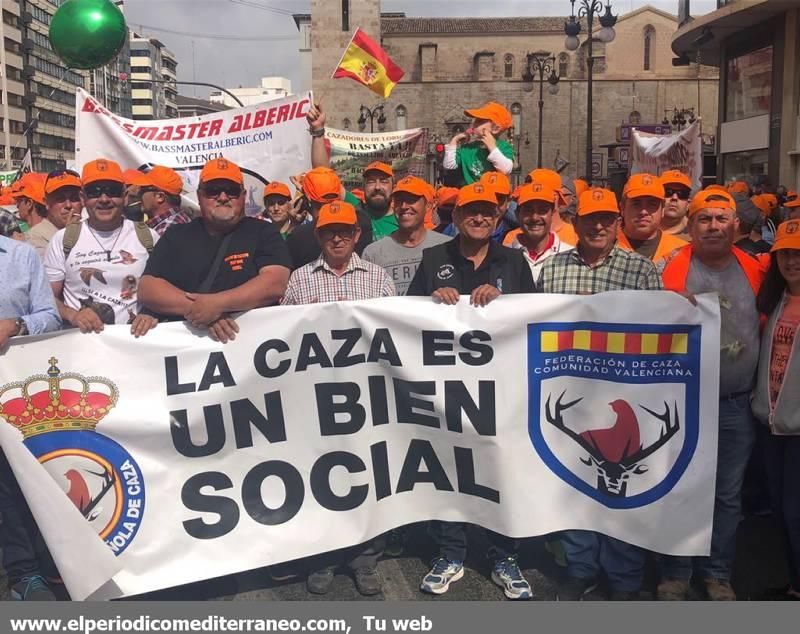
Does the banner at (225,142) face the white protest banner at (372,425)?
yes

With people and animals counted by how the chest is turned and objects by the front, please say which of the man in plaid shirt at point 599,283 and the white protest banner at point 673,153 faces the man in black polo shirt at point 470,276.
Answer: the white protest banner

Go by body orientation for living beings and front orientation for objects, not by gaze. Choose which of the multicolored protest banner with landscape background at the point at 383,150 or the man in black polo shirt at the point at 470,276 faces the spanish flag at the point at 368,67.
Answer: the multicolored protest banner with landscape background

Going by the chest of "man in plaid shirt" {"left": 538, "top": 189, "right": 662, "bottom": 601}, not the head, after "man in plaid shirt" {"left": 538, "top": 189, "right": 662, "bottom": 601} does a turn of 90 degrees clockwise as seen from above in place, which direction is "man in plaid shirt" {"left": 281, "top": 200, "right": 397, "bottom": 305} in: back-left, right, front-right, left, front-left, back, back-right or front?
front

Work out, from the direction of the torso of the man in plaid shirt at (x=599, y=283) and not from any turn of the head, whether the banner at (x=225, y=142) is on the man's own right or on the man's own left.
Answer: on the man's own right

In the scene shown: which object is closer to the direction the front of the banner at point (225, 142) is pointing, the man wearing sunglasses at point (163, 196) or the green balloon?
the man wearing sunglasses

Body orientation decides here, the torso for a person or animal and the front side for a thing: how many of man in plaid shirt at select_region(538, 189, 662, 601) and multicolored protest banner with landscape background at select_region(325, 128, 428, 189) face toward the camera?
2

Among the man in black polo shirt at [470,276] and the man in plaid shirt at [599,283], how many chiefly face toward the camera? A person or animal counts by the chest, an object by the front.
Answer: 2
